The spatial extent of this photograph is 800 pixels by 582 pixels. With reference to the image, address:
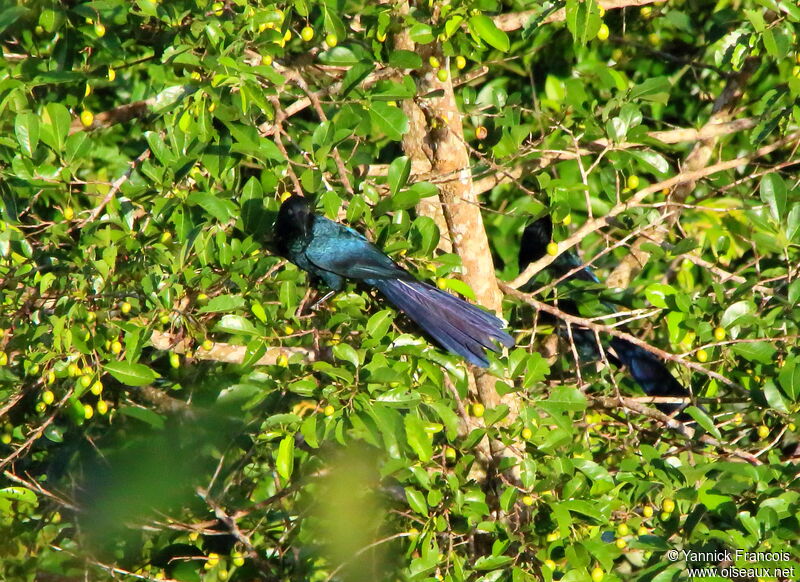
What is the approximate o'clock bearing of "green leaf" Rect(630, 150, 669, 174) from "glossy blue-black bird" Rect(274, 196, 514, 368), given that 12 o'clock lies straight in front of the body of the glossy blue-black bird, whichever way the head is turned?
The green leaf is roughly at 6 o'clock from the glossy blue-black bird.

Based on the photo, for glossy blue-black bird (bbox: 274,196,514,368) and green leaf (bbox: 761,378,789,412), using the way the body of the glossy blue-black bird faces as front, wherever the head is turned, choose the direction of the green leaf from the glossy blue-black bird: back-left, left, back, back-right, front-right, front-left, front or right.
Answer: back-left

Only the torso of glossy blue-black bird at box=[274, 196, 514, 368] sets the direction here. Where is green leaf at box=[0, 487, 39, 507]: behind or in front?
in front

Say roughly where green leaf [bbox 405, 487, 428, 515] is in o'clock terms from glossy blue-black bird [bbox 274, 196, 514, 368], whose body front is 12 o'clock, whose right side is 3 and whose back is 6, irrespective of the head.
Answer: The green leaf is roughly at 9 o'clock from the glossy blue-black bird.

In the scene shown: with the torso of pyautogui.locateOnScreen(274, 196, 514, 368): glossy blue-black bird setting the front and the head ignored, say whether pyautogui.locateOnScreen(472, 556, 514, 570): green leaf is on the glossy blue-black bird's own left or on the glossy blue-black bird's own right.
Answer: on the glossy blue-black bird's own left

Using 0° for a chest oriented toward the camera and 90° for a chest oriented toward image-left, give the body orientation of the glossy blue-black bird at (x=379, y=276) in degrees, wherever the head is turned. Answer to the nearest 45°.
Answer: approximately 90°

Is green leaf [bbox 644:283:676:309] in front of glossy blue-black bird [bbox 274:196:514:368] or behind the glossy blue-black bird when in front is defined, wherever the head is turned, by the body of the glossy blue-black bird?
behind

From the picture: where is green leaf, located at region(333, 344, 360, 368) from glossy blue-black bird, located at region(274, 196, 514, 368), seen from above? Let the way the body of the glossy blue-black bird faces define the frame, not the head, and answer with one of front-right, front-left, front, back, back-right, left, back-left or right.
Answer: left
